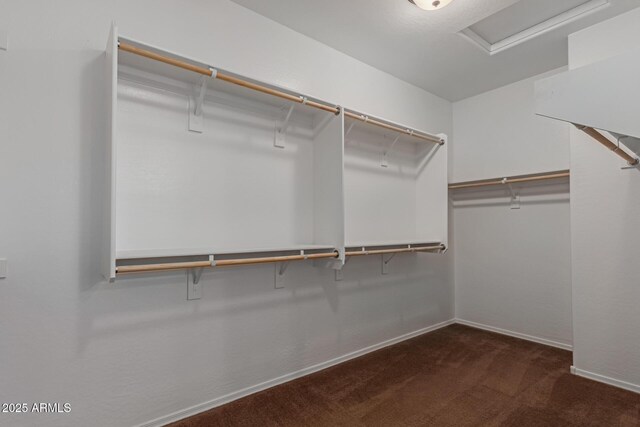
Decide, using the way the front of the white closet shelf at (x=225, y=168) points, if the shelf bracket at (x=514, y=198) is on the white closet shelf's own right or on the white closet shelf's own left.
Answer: on the white closet shelf's own left

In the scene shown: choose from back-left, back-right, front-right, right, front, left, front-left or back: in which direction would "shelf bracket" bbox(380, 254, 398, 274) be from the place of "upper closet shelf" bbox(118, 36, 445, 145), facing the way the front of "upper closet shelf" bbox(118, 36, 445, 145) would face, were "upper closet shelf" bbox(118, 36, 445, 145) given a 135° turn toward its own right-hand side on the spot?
back-right

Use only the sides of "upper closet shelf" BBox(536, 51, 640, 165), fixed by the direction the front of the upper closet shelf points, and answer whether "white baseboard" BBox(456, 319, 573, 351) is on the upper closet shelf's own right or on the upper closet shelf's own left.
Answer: on the upper closet shelf's own right

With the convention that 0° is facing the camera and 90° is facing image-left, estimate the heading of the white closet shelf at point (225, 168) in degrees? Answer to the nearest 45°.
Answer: approximately 315°
